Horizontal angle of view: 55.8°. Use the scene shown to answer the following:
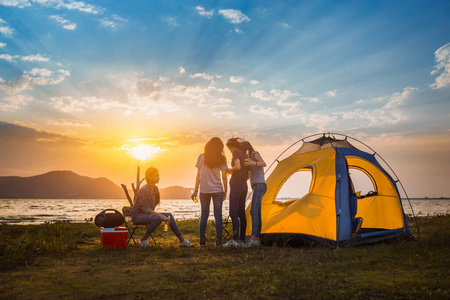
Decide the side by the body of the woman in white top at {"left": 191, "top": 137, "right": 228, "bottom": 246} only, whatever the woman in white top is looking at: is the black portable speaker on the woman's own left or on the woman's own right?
on the woman's own left

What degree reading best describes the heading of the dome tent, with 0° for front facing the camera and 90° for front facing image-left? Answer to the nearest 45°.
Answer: approximately 315°

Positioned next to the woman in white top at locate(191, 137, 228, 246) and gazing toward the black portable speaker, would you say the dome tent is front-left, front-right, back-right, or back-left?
back-right

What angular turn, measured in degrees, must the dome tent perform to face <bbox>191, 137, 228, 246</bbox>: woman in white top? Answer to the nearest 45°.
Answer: approximately 90° to its right

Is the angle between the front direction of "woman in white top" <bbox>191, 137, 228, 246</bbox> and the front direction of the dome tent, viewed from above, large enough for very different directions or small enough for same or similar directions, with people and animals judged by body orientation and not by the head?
very different directions

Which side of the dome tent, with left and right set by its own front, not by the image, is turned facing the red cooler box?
right
